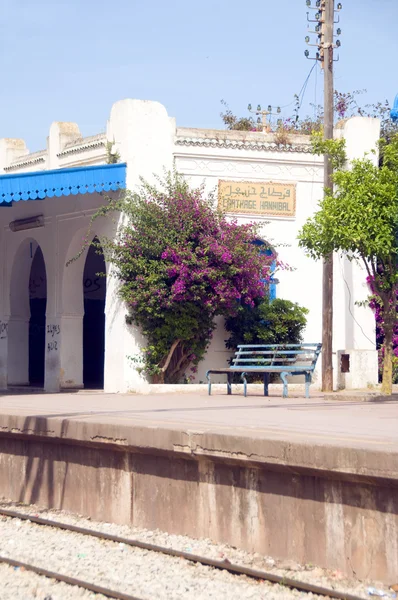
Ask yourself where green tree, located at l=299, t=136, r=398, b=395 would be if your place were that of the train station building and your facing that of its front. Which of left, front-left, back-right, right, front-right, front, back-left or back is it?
left

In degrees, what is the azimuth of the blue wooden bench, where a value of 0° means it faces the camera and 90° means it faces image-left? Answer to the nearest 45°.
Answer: approximately 45°

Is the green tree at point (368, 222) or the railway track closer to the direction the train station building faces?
the railway track

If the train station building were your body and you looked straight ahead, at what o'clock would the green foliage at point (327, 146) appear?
The green foliage is roughly at 9 o'clock from the train station building.

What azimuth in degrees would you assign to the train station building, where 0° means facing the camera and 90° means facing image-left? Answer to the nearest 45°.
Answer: approximately 45°

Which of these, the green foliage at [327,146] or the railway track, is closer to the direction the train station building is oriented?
the railway track
